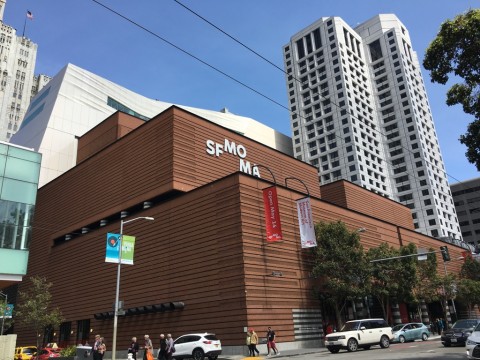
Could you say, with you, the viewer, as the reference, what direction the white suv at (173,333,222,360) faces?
facing away from the viewer and to the left of the viewer

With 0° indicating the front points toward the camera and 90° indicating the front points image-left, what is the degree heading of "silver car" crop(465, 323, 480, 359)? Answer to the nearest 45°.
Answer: approximately 45°

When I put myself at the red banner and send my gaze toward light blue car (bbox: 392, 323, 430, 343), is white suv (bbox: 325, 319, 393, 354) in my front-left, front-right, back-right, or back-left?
front-right

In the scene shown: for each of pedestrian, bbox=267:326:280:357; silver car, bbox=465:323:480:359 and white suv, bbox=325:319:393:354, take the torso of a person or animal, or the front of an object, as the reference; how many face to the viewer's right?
0

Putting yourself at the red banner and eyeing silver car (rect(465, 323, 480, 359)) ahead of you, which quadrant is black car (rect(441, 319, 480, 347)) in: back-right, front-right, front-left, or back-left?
front-left

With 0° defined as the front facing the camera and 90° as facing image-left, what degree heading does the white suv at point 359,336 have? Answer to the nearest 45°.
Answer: approximately 45°

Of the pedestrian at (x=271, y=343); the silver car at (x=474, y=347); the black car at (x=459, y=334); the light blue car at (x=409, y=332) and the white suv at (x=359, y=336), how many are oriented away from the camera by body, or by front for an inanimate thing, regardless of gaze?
0

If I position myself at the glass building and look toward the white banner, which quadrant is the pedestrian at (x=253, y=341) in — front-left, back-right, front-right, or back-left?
front-right

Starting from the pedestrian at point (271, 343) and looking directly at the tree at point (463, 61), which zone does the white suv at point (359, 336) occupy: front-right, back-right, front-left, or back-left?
front-left

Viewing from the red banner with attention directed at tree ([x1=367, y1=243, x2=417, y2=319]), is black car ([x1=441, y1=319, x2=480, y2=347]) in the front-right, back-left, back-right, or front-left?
front-right

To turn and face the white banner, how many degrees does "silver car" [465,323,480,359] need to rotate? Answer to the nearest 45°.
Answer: approximately 90° to its right

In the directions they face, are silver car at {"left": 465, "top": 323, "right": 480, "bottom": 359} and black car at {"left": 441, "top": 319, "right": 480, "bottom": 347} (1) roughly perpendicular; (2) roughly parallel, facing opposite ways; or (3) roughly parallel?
roughly parallel

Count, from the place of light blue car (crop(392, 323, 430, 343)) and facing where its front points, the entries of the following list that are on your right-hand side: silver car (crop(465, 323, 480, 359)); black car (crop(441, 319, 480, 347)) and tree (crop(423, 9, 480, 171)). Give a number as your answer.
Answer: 0

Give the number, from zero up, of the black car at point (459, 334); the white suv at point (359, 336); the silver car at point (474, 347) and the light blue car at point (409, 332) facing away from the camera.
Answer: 0

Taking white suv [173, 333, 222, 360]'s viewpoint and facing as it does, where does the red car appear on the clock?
The red car is roughly at 12 o'clock from the white suv.
